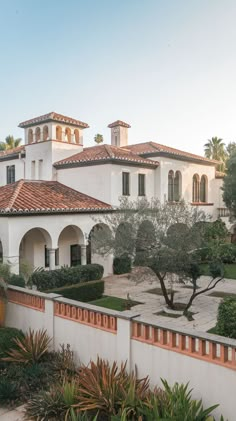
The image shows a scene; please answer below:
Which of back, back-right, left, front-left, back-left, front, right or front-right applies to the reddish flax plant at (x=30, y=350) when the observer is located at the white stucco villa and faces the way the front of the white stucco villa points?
front-right

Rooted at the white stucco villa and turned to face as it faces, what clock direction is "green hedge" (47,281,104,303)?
The green hedge is roughly at 1 o'clock from the white stucco villa.

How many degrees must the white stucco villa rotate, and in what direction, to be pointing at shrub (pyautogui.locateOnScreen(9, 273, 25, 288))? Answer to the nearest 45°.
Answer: approximately 45° to its right

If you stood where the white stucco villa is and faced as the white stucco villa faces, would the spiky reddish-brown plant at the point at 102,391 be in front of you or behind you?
in front

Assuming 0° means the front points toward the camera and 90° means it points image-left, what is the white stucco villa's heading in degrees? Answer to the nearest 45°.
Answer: approximately 315°

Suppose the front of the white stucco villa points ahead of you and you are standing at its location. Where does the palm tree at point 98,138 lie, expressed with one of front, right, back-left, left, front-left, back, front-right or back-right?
back-left

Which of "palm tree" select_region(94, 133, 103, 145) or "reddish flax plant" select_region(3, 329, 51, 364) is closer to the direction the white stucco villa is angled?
the reddish flax plant

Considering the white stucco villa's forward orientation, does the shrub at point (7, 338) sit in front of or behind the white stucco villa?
in front
